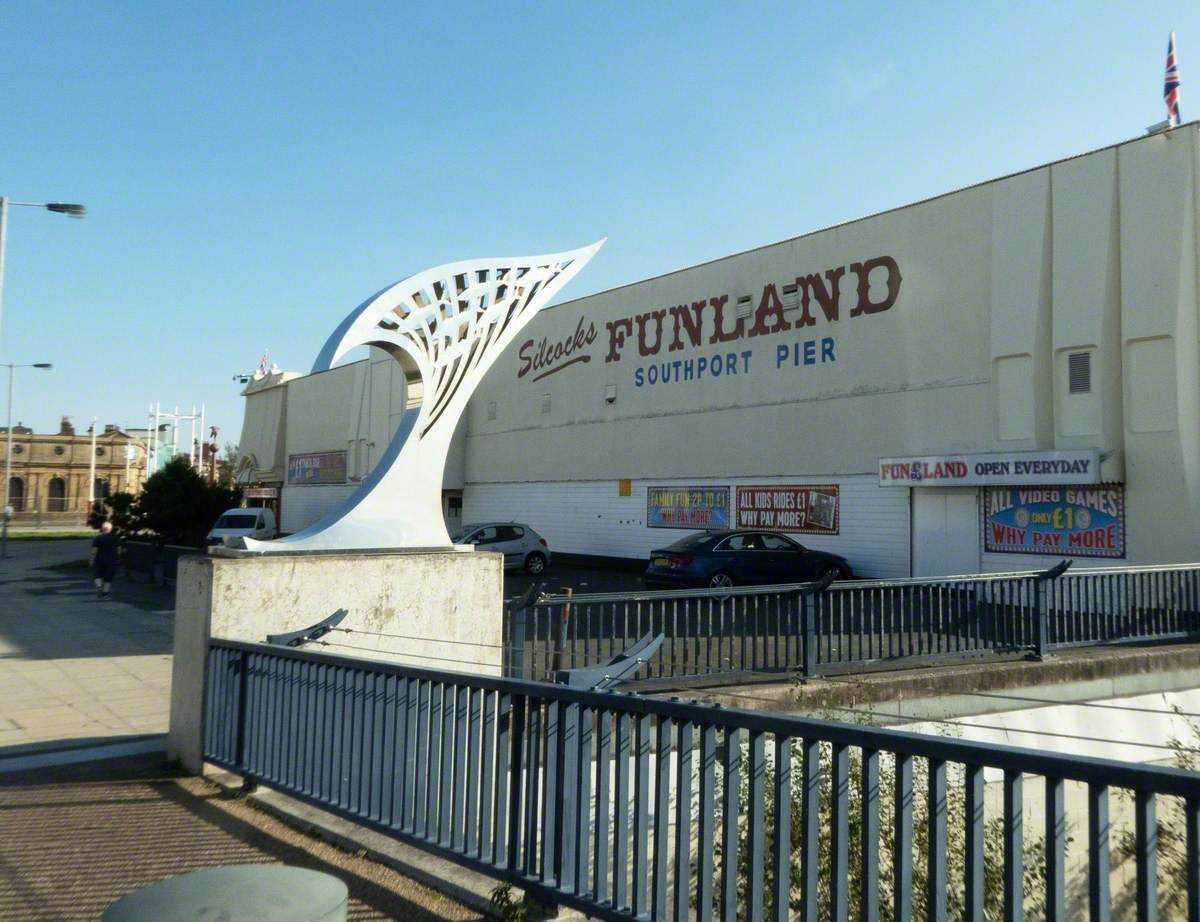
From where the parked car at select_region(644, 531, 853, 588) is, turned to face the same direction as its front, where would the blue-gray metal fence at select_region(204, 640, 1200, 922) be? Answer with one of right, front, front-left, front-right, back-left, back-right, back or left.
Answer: back-right

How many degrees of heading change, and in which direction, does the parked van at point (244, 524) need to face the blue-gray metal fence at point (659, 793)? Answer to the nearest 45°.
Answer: approximately 45° to its left

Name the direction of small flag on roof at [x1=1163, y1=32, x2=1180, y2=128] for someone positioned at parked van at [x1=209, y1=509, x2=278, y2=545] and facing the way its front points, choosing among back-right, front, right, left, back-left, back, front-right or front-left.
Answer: left

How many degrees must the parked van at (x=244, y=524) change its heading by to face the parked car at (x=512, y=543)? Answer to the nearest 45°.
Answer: approximately 90° to its left

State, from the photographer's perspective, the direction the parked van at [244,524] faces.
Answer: facing the viewer and to the left of the viewer

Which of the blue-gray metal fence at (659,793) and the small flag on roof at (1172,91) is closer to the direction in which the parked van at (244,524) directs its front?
the blue-gray metal fence

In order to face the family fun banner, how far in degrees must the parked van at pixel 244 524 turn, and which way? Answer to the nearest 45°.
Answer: approximately 90° to its left

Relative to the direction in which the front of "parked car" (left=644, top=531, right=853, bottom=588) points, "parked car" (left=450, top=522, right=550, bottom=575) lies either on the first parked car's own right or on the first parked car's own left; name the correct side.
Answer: on the first parked car's own left

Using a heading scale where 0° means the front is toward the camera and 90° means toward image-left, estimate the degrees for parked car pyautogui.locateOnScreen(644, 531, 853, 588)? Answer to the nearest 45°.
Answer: approximately 225°

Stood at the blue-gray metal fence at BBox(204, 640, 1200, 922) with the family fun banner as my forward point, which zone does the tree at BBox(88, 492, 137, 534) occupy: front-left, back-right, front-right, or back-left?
front-left

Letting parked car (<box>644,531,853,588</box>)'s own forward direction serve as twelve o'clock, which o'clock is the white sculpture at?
The white sculpture is roughly at 5 o'clock from the parked car.

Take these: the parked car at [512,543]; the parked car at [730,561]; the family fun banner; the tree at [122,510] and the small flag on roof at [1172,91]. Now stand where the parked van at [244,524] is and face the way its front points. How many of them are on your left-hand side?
4
